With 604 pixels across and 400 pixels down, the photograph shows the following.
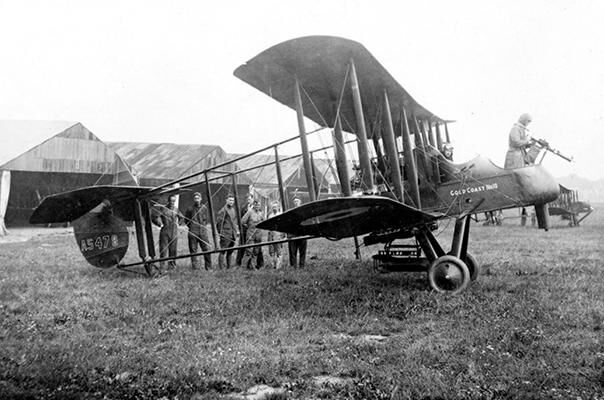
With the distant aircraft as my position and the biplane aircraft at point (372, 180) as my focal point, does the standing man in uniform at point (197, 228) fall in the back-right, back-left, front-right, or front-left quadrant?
front-right

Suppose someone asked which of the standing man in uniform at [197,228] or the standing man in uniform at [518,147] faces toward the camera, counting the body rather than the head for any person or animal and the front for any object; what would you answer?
the standing man in uniform at [197,228]

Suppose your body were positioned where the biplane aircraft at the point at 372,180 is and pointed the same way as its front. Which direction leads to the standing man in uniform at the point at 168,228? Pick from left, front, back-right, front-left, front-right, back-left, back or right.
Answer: back

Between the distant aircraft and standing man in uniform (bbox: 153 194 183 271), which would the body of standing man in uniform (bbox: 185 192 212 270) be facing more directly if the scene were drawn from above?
the standing man in uniform

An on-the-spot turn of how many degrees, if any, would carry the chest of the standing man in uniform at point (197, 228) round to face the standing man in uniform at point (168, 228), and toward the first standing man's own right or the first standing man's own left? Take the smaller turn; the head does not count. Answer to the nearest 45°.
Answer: approximately 90° to the first standing man's own right

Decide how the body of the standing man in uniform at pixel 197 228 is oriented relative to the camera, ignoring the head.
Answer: toward the camera

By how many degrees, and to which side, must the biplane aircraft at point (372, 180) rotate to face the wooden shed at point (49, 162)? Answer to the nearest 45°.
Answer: approximately 180°

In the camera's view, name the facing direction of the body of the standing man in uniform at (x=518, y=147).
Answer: to the viewer's right

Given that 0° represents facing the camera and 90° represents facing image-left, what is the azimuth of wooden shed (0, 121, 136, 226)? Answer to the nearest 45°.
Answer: approximately 315°

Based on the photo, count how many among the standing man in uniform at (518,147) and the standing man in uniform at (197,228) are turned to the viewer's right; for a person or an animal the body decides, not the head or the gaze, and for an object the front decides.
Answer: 1

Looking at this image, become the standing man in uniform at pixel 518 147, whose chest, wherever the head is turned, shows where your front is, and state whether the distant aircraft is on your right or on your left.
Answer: on your left

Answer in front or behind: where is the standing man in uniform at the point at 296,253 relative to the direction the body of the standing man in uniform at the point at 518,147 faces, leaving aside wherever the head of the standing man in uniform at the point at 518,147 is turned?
behind
